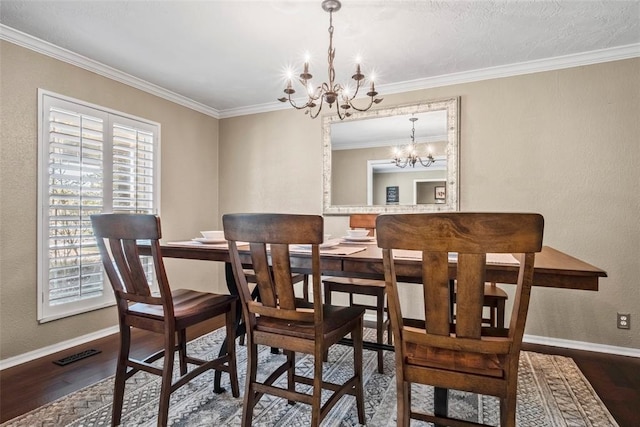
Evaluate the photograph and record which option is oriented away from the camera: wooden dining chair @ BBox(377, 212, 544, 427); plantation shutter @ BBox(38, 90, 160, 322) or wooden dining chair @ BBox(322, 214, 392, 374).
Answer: wooden dining chair @ BBox(377, 212, 544, 427)

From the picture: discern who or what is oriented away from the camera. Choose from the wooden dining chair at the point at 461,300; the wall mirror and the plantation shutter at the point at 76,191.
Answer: the wooden dining chair

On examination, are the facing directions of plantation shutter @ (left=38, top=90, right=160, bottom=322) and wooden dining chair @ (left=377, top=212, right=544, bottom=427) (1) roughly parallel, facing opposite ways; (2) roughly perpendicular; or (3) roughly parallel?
roughly perpendicular

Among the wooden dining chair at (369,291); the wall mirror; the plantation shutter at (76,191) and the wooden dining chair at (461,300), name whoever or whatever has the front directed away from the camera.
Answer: the wooden dining chair at (461,300)

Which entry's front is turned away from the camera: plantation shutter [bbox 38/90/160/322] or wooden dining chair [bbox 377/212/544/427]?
the wooden dining chair

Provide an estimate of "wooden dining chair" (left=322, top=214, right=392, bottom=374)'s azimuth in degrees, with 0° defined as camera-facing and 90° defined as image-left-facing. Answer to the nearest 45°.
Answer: approximately 45°

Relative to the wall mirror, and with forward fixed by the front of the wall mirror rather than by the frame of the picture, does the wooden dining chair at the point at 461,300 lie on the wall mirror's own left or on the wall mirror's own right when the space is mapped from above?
on the wall mirror's own left

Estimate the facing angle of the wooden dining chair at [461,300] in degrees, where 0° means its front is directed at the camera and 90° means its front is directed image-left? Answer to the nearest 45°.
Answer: approximately 180°

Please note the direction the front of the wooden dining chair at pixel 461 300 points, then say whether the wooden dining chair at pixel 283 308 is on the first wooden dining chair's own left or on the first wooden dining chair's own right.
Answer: on the first wooden dining chair's own left

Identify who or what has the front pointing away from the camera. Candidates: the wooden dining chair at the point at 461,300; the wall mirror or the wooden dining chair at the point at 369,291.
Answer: the wooden dining chair at the point at 461,300

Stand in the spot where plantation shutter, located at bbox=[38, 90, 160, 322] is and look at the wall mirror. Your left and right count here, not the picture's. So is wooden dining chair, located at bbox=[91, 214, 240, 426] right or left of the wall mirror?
right

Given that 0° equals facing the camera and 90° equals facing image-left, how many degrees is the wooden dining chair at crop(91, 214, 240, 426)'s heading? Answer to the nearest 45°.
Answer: approximately 225°

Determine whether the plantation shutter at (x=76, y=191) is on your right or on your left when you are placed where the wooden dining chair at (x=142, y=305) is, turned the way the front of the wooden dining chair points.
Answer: on your left
